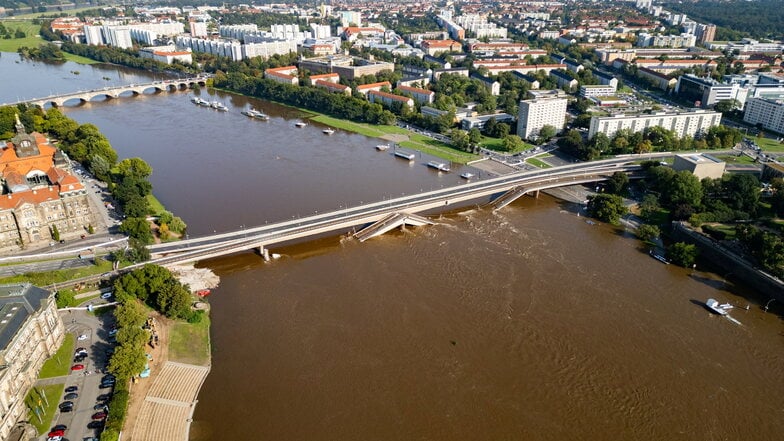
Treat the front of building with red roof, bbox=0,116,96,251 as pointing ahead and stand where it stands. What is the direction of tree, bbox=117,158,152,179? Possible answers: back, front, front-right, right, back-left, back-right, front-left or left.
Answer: back-left

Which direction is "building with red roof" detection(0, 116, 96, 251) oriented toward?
toward the camera

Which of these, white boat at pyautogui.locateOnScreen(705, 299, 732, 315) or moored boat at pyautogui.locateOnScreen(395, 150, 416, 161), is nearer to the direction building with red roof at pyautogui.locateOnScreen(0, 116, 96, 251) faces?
the white boat

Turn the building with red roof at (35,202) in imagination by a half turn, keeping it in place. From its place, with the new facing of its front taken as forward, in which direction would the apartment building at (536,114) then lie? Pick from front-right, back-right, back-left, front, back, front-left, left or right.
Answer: right

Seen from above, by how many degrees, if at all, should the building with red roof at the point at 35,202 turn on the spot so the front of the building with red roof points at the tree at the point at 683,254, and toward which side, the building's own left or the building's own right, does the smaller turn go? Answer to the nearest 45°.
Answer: approximately 45° to the building's own left

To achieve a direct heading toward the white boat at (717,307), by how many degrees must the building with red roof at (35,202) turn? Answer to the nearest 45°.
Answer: approximately 45° to its left

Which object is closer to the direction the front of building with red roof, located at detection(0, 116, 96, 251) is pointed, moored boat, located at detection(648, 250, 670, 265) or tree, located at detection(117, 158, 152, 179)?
the moored boat

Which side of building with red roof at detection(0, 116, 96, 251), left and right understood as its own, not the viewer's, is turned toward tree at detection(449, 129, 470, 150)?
left

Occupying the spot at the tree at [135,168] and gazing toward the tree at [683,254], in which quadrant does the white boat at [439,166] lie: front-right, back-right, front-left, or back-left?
front-left

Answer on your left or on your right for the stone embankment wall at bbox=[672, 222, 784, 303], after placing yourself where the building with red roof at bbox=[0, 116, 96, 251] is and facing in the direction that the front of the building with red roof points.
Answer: on your left

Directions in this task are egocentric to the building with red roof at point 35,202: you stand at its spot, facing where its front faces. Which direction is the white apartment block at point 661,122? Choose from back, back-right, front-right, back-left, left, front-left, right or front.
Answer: left

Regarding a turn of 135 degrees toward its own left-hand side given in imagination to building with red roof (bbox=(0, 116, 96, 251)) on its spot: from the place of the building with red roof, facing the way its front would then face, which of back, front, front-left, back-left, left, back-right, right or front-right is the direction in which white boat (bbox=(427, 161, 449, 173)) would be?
front-right
